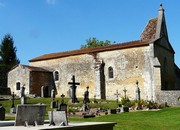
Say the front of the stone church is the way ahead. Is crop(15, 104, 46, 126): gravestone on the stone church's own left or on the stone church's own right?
on the stone church's own right

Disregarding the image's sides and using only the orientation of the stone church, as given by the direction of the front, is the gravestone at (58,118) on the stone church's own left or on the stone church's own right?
on the stone church's own right

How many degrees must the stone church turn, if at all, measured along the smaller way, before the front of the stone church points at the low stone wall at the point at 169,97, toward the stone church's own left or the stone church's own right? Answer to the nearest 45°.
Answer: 0° — it already faces it

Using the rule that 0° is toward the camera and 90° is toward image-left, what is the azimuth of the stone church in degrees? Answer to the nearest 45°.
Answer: approximately 315°

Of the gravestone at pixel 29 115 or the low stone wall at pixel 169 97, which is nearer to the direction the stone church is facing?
the low stone wall
